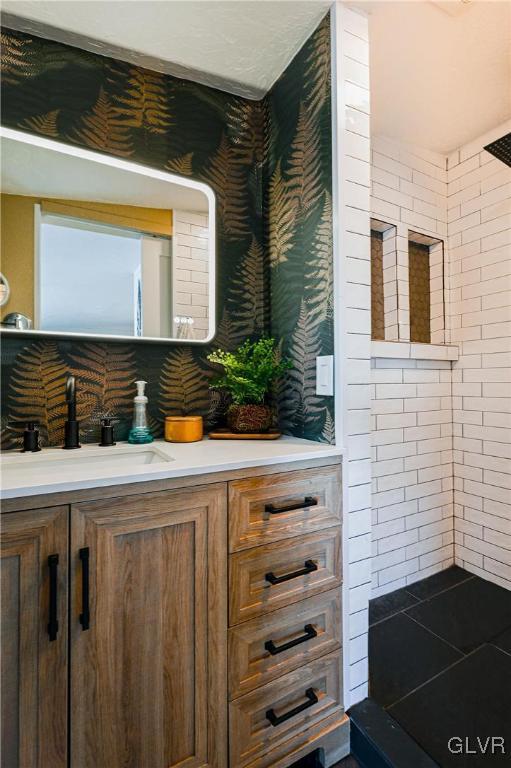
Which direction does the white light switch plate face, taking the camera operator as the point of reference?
facing the viewer and to the left of the viewer

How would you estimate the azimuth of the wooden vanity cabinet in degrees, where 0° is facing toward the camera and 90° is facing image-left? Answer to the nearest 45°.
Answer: approximately 315°

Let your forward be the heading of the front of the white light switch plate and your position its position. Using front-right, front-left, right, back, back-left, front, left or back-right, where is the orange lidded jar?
front-right

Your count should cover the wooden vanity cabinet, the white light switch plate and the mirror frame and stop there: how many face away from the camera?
0

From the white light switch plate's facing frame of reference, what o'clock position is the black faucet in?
The black faucet is roughly at 1 o'clock from the white light switch plate.

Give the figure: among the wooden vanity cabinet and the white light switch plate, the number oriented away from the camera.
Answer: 0

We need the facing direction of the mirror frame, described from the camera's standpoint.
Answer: facing the viewer and to the right of the viewer

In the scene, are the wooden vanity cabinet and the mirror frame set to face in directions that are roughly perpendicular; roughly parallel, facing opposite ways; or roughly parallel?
roughly parallel

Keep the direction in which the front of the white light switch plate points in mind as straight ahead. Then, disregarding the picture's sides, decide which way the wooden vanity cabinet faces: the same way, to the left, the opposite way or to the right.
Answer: to the left

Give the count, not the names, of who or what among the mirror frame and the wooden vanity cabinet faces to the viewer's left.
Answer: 0
